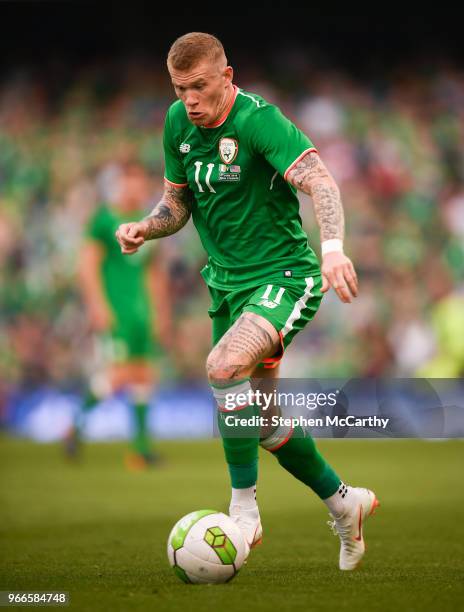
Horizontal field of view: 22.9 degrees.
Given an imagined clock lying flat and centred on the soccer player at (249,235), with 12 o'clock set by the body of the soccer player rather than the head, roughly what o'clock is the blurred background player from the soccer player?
The blurred background player is roughly at 4 o'clock from the soccer player.

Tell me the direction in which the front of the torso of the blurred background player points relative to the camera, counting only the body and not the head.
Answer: toward the camera

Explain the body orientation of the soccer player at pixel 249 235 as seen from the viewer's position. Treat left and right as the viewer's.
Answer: facing the viewer and to the left of the viewer

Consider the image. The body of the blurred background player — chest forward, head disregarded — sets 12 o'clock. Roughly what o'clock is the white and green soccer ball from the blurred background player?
The white and green soccer ball is roughly at 12 o'clock from the blurred background player.

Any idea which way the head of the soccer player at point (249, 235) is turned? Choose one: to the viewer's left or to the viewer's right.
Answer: to the viewer's left

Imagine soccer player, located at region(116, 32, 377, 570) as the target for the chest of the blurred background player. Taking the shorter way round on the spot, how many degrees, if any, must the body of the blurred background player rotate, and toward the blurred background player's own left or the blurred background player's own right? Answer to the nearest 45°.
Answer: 0° — they already face them

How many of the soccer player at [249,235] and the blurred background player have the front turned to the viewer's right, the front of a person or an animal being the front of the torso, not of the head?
0
